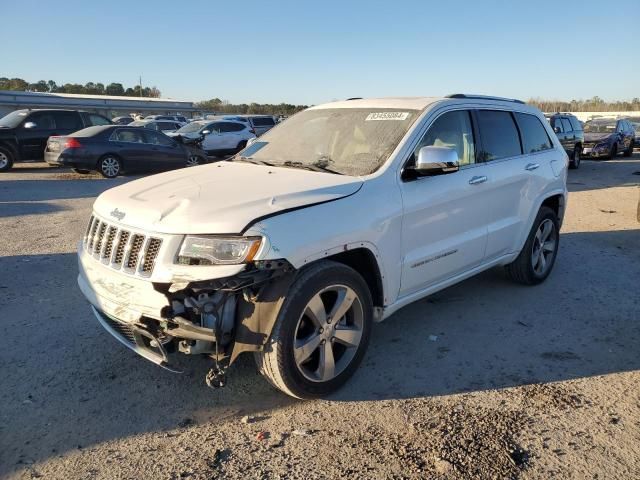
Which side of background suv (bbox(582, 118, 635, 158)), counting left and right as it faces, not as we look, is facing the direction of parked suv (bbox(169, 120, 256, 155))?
front

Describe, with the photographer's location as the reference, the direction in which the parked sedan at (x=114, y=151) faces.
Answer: facing away from the viewer and to the right of the viewer

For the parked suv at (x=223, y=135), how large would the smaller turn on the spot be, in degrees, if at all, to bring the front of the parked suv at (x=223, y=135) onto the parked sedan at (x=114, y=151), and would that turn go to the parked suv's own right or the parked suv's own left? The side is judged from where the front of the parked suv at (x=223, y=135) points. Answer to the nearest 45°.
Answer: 0° — it already faces it

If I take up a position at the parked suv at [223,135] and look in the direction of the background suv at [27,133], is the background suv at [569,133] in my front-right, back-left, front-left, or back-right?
back-left

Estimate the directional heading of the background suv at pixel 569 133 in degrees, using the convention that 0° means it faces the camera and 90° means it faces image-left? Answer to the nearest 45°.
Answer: approximately 45°

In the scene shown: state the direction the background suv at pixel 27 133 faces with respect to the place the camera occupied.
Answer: facing the viewer and to the left of the viewer

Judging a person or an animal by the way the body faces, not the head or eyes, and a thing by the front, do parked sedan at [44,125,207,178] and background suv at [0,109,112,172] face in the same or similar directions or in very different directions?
very different directions

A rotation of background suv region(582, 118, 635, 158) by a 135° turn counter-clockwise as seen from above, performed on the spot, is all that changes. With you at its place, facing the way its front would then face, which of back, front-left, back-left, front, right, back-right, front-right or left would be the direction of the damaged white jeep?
right

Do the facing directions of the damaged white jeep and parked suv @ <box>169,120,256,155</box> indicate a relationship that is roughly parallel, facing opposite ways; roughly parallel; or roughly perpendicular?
roughly parallel

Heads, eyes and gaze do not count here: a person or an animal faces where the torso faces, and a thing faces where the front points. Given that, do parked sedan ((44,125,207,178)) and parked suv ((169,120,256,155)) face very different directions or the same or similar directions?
very different directions

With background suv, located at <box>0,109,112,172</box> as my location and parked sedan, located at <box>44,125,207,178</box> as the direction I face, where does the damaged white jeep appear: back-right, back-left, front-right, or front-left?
front-right

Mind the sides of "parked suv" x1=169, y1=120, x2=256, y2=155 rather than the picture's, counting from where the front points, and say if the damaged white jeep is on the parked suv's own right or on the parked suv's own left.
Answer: on the parked suv's own left

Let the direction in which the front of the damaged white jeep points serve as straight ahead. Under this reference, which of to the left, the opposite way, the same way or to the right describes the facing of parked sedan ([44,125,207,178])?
the opposite way

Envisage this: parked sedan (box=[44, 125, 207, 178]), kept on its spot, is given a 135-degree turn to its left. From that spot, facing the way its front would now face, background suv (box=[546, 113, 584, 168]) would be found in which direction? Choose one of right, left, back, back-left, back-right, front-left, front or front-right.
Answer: back

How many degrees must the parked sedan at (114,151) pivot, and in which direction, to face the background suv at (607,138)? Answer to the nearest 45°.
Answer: approximately 45° to its right
